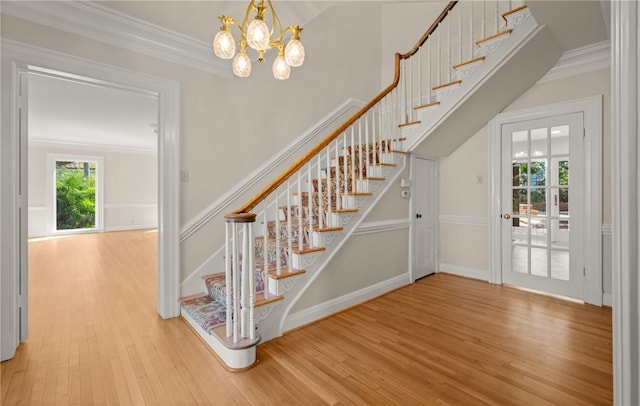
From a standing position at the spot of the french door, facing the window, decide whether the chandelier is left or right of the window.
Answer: left

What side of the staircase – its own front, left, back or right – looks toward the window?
right

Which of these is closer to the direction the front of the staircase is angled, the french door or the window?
the window

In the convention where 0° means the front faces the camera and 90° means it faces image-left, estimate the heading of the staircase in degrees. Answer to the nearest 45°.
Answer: approximately 45°

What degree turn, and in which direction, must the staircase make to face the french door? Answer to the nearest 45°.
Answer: approximately 180°
